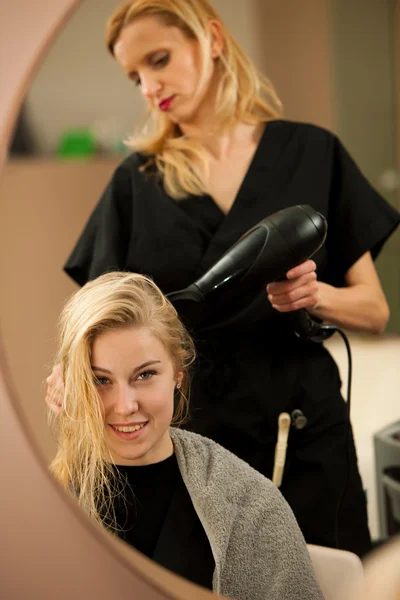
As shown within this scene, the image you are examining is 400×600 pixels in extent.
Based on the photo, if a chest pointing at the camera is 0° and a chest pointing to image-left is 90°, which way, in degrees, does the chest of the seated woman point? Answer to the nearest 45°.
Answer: approximately 45°
